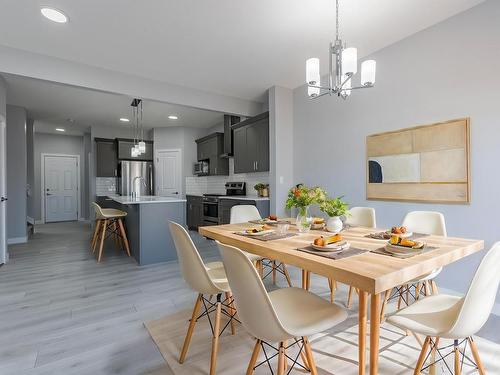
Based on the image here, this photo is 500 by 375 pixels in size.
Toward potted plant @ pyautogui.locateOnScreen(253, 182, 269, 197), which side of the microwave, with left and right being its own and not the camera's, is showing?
left

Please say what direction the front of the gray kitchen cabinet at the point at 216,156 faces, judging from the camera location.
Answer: facing the viewer and to the left of the viewer

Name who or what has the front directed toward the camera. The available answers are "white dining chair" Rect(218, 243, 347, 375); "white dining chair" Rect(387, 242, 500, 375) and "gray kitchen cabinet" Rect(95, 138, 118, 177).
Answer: the gray kitchen cabinet

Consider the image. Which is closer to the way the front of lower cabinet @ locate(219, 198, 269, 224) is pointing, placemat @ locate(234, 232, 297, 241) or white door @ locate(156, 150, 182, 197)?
the placemat

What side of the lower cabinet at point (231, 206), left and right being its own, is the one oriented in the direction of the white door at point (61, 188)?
right

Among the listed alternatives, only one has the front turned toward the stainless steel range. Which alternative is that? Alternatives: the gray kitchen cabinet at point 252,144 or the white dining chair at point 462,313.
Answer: the white dining chair

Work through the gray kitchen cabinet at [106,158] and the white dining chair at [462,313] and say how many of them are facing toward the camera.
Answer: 1

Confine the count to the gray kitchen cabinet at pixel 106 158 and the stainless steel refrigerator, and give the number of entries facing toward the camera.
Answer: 2

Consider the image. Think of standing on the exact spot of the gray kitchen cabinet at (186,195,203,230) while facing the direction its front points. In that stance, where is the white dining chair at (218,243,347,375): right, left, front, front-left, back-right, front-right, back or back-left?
front-left

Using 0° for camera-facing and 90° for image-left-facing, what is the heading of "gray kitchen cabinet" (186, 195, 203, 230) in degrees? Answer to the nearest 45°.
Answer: approximately 45°

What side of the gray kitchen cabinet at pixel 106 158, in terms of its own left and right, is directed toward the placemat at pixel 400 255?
front

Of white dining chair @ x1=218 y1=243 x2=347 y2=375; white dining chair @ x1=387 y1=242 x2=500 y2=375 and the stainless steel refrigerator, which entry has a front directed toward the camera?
the stainless steel refrigerator

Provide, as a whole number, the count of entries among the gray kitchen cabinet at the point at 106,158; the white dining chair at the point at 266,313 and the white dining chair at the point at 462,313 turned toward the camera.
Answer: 1

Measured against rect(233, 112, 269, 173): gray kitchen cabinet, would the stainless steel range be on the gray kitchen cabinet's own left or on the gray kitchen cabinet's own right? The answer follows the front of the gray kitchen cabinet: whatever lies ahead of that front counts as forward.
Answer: on the gray kitchen cabinet's own right

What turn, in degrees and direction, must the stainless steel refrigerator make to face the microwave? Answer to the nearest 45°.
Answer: approximately 45° to its left

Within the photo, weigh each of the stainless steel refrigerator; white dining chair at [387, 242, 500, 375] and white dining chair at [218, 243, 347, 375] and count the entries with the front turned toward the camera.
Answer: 1

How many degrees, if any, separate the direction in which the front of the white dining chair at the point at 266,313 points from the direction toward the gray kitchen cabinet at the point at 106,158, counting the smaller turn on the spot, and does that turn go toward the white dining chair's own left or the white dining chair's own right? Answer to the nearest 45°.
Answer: approximately 90° to the white dining chair's own left

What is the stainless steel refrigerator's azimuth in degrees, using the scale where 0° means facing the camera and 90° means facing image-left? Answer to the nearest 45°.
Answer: approximately 0°
